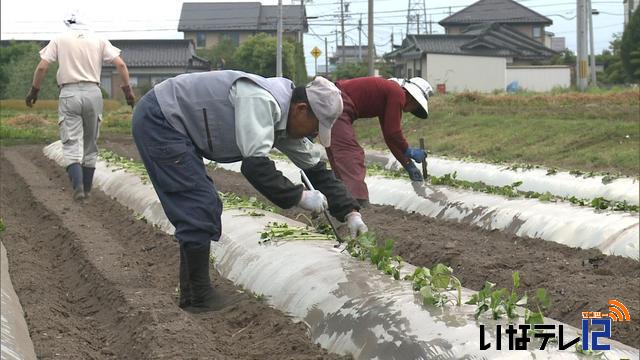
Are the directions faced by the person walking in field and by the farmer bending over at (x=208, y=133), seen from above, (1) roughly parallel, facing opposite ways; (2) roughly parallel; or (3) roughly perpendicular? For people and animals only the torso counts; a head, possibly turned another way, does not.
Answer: roughly perpendicular

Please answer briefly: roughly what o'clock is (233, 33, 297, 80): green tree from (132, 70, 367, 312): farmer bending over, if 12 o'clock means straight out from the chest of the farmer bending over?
The green tree is roughly at 9 o'clock from the farmer bending over.

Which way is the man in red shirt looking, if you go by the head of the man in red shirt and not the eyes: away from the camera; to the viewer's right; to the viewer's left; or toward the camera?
to the viewer's right

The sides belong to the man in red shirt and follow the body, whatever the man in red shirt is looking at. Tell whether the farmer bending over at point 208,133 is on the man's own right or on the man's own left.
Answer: on the man's own right

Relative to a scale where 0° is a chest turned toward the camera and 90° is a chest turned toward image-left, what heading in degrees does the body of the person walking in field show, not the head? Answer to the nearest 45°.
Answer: approximately 180°

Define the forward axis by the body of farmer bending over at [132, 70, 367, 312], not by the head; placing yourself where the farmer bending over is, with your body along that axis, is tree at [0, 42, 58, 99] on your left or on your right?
on your left

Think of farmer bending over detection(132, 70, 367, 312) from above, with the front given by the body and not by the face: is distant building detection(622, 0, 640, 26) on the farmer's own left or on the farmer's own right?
on the farmer's own left

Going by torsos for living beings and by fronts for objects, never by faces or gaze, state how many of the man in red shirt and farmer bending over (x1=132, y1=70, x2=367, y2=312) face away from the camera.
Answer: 0

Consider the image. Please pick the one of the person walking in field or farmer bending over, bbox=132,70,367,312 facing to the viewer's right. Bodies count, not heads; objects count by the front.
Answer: the farmer bending over

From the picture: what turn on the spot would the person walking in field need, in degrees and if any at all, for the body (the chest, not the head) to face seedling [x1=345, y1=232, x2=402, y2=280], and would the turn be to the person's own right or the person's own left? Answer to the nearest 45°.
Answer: approximately 180°

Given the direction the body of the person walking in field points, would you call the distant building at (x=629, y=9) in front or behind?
in front

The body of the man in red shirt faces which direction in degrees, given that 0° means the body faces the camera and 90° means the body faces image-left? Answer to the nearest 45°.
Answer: approximately 270°

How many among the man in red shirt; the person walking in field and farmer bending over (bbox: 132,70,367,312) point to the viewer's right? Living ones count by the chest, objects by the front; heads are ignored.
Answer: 2

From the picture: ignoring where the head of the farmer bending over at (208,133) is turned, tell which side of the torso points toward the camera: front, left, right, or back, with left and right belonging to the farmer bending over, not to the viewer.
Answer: right

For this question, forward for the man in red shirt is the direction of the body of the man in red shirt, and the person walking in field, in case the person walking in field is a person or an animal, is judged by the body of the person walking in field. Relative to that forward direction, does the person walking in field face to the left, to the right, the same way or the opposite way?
to the left
